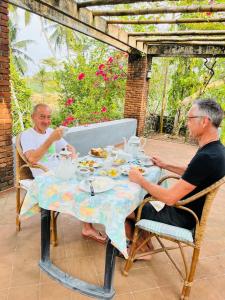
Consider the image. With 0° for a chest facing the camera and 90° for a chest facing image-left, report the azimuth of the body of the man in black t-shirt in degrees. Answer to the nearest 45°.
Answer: approximately 90°

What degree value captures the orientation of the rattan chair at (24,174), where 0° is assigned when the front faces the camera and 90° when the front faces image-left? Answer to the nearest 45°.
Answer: approximately 315°

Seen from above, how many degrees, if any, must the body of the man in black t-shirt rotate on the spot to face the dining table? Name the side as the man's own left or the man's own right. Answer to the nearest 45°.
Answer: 0° — they already face it

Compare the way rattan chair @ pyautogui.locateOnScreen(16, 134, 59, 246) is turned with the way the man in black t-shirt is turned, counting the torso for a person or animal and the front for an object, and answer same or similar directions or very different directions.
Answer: very different directions

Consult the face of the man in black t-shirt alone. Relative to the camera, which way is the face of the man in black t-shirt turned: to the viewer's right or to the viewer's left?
to the viewer's left

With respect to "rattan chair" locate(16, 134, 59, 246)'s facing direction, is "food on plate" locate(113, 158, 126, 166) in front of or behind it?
in front

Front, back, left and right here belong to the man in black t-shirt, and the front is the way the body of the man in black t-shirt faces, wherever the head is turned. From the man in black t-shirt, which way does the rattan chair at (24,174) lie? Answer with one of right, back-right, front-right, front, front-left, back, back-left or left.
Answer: front

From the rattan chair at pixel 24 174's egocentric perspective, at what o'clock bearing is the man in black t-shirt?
The man in black t-shirt is roughly at 12 o'clock from the rattan chair.

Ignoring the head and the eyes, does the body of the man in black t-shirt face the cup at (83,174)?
yes

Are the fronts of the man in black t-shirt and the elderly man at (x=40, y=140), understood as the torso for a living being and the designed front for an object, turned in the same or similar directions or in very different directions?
very different directions

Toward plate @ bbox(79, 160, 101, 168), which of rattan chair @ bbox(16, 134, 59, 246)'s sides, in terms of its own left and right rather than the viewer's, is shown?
front

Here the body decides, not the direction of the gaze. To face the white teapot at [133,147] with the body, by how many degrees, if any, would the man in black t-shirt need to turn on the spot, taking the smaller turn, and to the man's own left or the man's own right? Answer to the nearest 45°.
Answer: approximately 45° to the man's own right
